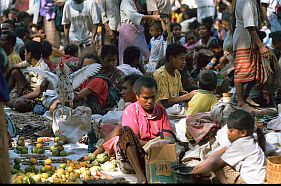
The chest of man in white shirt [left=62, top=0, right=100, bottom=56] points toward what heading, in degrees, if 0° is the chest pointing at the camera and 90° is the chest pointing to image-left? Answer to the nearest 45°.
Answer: approximately 0°

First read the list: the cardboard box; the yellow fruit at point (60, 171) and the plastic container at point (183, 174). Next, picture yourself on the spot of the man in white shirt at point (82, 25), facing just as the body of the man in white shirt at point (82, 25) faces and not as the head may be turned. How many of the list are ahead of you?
3

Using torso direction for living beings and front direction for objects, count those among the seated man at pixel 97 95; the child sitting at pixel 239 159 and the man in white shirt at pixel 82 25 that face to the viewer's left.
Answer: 2

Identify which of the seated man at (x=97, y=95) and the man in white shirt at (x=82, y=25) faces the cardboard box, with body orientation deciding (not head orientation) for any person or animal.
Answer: the man in white shirt

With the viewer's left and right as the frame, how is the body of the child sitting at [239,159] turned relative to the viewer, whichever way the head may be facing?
facing to the left of the viewer

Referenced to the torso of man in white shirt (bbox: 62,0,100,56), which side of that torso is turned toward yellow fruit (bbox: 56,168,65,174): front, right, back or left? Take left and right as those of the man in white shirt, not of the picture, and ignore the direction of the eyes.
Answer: front

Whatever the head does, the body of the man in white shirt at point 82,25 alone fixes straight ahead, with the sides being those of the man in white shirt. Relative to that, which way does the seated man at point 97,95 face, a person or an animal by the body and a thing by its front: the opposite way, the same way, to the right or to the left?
to the right

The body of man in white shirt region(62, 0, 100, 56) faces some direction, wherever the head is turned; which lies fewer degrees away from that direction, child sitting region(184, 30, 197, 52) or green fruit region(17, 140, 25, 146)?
the green fruit

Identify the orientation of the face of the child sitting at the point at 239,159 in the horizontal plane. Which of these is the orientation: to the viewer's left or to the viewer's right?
to the viewer's left
